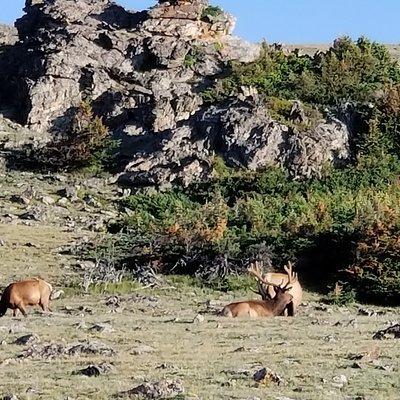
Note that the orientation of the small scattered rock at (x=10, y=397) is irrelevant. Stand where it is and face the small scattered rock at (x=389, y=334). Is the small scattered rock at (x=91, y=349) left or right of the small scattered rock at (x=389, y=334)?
left

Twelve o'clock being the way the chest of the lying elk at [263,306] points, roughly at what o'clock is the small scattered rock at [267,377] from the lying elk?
The small scattered rock is roughly at 3 o'clock from the lying elk.

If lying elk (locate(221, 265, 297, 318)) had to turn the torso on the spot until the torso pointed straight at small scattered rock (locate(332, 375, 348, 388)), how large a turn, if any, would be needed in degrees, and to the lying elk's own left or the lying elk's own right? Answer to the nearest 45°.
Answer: approximately 90° to the lying elk's own right

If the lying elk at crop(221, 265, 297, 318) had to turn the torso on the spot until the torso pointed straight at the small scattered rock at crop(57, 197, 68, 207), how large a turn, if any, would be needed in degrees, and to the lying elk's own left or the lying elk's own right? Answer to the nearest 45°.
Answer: approximately 135° to the lying elk's own left

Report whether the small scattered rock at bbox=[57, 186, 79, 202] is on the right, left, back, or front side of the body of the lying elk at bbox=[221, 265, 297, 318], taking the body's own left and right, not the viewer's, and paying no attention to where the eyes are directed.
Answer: left

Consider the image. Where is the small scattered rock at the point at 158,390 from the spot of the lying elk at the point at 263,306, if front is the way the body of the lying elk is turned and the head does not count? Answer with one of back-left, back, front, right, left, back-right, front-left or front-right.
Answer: right

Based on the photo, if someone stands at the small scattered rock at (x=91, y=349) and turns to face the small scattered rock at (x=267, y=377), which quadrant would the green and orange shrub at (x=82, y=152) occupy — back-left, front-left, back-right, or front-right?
back-left

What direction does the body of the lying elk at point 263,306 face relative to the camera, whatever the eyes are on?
to the viewer's right

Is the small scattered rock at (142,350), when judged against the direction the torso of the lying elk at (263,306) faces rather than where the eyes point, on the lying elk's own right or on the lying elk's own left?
on the lying elk's own right

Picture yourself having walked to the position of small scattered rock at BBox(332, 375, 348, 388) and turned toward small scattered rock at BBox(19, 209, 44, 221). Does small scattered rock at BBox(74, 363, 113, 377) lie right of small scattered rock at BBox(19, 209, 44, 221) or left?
left

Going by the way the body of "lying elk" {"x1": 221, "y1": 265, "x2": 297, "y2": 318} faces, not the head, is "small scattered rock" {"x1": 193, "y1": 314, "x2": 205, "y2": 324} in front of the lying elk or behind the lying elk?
behind
